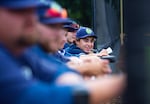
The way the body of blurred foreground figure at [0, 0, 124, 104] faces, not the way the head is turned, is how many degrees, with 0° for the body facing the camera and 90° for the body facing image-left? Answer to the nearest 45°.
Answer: approximately 270°
